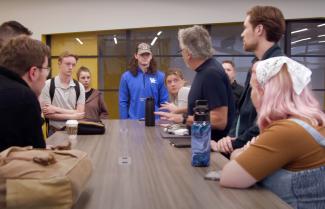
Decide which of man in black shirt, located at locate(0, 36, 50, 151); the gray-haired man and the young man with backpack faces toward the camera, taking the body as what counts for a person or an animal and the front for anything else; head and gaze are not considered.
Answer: the young man with backpack

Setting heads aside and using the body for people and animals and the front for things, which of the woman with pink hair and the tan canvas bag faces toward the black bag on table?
the woman with pink hair

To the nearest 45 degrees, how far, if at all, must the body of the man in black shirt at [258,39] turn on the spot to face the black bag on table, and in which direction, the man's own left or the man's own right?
0° — they already face it

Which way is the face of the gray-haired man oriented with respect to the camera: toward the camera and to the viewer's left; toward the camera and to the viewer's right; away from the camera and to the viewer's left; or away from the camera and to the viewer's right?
away from the camera and to the viewer's left

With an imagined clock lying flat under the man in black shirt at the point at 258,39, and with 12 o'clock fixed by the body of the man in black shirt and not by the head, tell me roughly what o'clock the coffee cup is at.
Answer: The coffee cup is roughly at 12 o'clock from the man in black shirt.

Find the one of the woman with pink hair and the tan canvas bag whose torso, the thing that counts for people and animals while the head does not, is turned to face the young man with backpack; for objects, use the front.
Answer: the woman with pink hair

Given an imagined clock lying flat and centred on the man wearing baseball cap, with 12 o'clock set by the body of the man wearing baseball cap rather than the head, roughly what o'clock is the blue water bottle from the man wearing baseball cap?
The blue water bottle is roughly at 12 o'clock from the man wearing baseball cap.

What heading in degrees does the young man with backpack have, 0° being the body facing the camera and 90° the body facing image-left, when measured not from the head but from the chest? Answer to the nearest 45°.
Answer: approximately 0°

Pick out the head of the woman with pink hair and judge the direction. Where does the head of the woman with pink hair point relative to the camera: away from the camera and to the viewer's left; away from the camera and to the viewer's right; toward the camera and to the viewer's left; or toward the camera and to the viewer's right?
away from the camera and to the viewer's left

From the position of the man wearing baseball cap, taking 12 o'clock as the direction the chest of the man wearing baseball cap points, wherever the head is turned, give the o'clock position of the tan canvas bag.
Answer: The tan canvas bag is roughly at 12 o'clock from the man wearing baseball cap.

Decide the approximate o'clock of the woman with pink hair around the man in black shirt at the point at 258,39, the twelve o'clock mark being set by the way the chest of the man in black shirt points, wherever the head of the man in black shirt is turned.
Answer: The woman with pink hair is roughly at 9 o'clock from the man in black shirt.

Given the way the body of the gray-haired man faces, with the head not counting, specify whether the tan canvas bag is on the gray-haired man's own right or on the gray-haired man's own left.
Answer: on the gray-haired man's own left

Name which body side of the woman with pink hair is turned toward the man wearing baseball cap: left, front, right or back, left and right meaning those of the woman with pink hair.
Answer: front

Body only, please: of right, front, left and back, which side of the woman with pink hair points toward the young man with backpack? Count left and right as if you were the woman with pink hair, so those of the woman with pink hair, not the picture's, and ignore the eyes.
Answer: front
